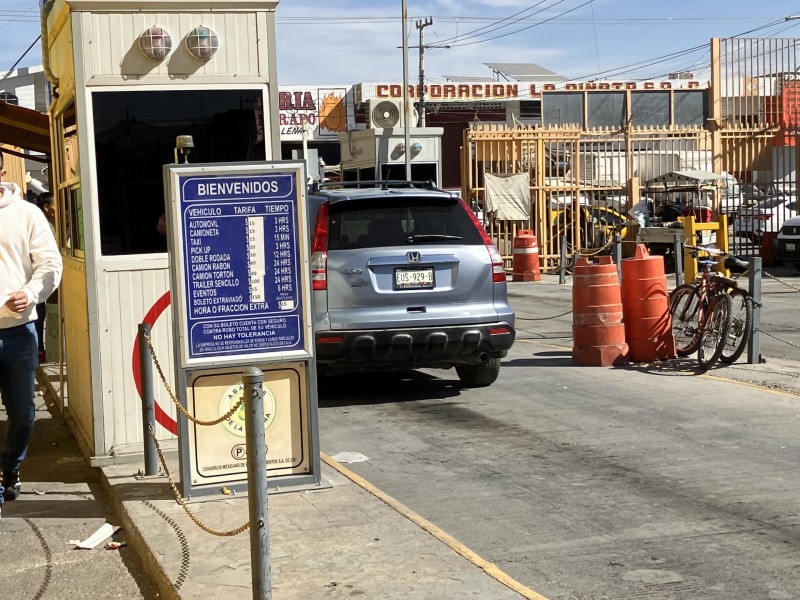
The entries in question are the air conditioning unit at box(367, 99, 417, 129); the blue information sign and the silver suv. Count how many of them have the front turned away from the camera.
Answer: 1

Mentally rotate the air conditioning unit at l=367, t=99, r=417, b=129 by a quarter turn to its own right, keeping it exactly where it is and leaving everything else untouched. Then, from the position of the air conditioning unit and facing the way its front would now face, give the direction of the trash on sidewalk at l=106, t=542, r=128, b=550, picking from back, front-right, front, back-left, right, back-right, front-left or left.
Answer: left

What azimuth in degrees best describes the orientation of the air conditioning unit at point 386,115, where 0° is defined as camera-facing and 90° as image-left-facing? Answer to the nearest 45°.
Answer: approximately 0°

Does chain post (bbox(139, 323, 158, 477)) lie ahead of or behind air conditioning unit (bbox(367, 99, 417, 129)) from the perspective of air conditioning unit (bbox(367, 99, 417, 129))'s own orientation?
ahead

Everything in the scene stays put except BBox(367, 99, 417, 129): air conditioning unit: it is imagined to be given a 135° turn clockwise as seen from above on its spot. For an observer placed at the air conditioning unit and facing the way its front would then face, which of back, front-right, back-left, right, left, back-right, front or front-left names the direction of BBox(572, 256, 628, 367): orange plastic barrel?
back-left

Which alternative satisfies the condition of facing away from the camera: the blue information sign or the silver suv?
the silver suv

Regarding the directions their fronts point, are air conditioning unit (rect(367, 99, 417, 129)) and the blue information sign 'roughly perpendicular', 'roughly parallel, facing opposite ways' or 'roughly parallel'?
roughly parallel

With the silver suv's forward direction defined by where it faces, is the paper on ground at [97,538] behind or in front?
behind

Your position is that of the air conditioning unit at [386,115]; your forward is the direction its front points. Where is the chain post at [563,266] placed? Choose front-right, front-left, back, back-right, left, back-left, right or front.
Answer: front-left

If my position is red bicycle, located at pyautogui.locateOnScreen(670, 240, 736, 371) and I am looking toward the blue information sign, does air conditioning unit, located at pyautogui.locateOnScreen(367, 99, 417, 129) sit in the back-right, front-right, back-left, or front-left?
back-right

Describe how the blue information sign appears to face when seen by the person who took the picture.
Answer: facing the viewer

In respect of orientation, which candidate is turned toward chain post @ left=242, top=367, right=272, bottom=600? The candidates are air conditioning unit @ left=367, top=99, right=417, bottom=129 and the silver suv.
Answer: the air conditioning unit

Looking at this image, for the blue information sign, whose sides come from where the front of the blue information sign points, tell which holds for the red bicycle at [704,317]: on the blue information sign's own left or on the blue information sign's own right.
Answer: on the blue information sign's own left

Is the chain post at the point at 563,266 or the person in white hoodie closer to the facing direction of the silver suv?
the chain post

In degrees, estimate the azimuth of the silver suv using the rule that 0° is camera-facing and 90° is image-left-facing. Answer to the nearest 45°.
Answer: approximately 180°

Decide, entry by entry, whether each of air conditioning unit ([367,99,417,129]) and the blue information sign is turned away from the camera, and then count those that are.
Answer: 0

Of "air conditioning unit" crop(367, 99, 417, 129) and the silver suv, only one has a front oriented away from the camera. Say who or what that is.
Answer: the silver suv

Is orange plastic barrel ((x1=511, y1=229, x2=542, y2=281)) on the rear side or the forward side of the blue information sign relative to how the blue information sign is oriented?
on the rear side

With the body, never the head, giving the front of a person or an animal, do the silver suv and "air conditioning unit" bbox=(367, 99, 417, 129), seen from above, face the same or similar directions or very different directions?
very different directions
